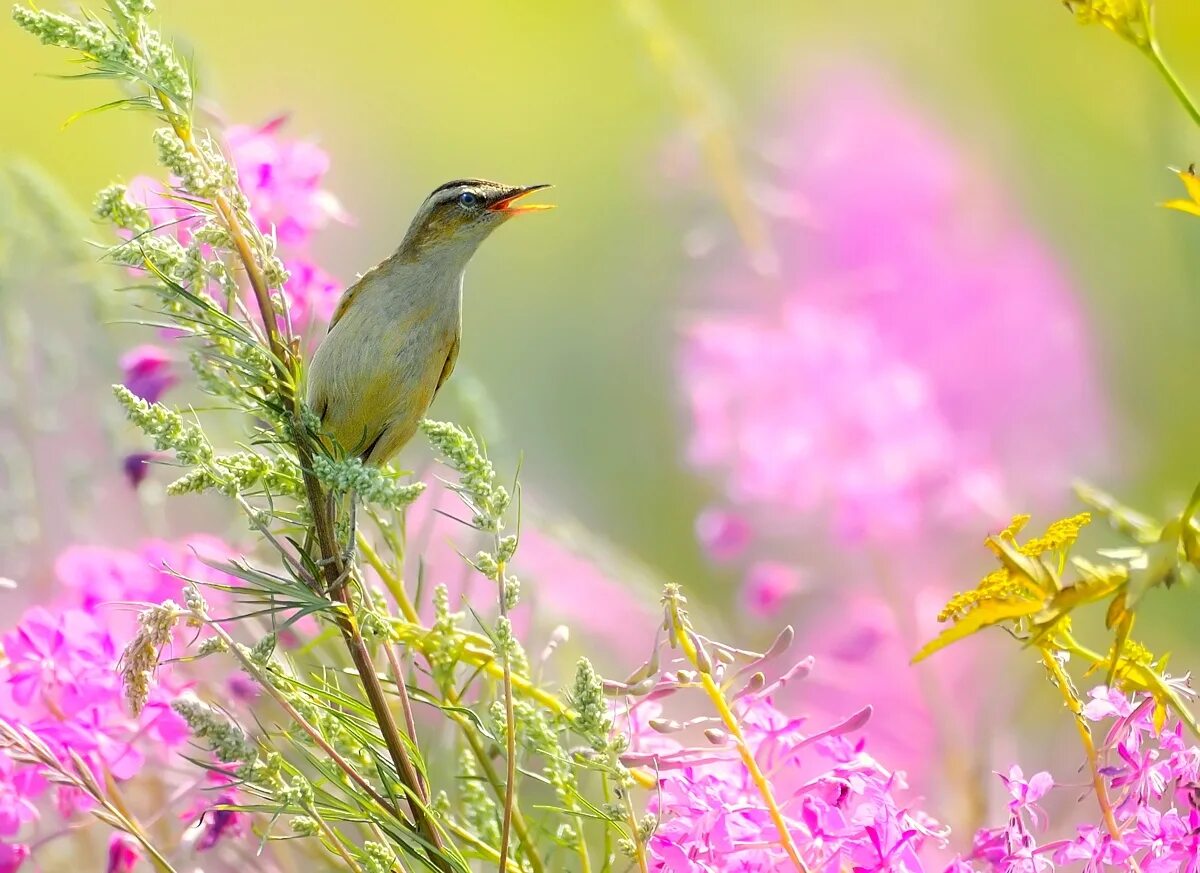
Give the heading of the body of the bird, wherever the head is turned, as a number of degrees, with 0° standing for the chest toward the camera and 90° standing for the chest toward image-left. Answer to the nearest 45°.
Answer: approximately 315°
